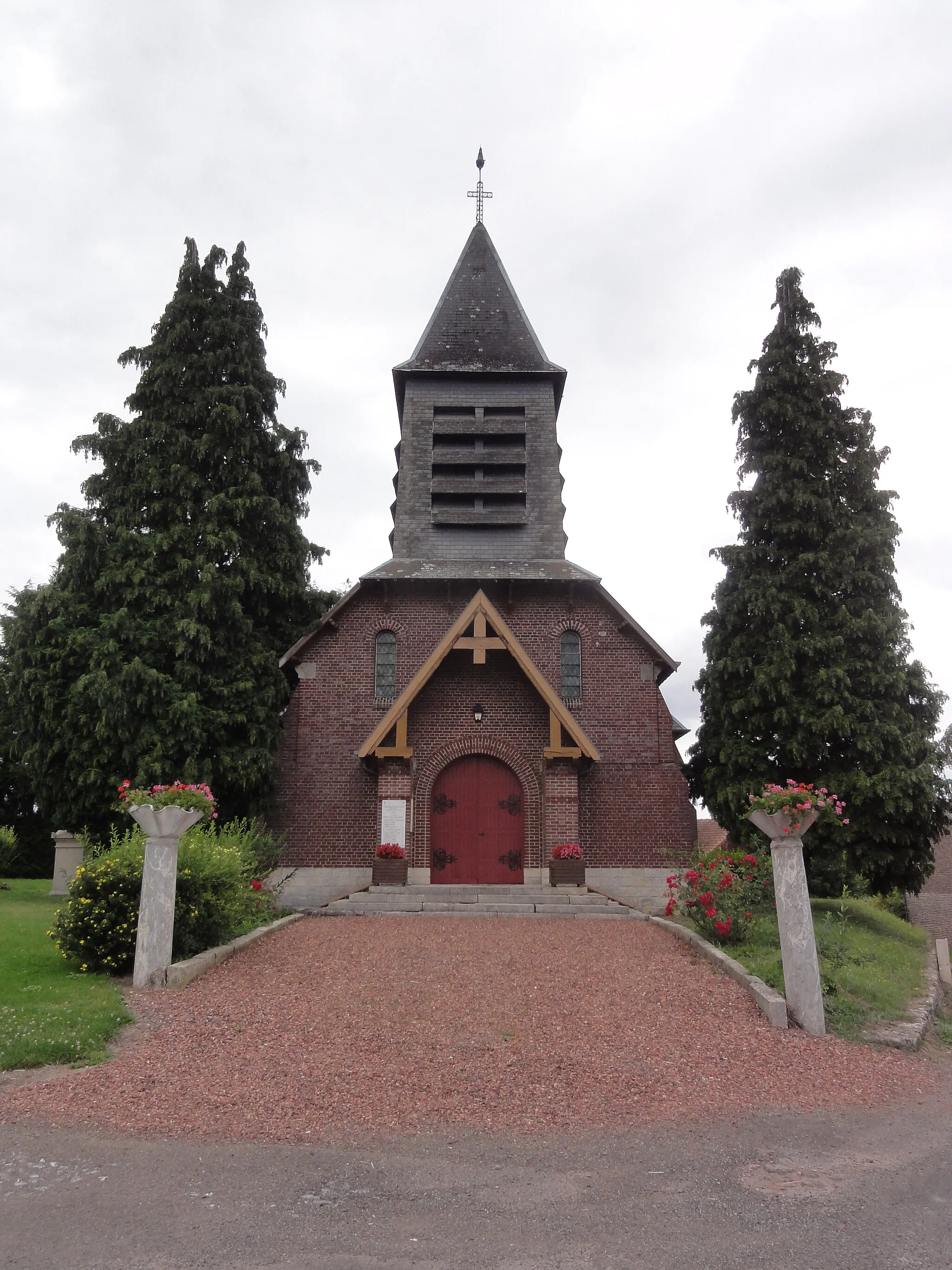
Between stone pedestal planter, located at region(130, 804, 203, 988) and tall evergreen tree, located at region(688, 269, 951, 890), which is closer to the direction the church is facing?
the stone pedestal planter

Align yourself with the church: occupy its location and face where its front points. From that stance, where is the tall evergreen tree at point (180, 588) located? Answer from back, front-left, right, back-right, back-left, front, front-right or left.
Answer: right

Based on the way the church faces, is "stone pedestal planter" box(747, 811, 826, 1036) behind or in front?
in front

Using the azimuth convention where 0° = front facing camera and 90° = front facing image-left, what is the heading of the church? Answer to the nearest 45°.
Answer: approximately 0°

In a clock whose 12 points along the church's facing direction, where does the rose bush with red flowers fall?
The rose bush with red flowers is roughly at 11 o'clock from the church.

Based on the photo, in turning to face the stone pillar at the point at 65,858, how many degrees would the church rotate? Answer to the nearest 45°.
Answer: approximately 90° to its right

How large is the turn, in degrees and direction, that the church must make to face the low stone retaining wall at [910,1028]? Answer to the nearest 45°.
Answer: approximately 45° to its left
